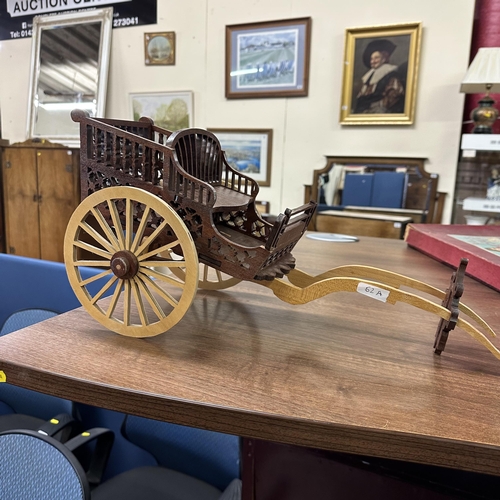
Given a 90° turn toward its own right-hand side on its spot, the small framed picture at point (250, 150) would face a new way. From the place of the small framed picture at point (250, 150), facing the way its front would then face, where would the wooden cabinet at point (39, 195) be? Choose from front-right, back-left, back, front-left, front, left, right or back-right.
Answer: front

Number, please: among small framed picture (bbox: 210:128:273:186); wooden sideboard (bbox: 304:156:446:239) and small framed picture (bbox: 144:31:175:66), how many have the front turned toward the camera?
3

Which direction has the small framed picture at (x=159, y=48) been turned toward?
toward the camera

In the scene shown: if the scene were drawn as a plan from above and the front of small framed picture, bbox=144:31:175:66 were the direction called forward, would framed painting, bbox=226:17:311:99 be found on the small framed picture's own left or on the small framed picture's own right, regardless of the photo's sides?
on the small framed picture's own left

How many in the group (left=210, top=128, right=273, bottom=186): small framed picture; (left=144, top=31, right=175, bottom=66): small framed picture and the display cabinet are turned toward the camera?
3

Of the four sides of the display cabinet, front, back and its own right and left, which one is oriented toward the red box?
front

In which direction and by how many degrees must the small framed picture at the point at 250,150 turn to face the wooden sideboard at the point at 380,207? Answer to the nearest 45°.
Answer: approximately 45° to its left

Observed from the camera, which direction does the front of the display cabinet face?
facing the viewer
